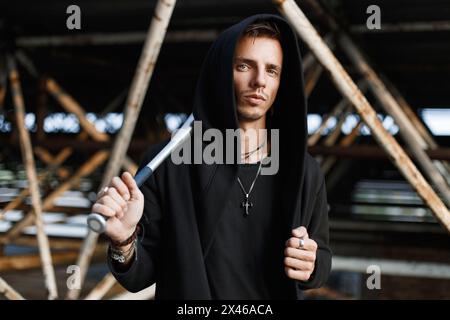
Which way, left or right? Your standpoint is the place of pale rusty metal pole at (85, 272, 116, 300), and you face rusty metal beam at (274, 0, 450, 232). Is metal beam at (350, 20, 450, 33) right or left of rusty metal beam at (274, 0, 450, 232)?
left

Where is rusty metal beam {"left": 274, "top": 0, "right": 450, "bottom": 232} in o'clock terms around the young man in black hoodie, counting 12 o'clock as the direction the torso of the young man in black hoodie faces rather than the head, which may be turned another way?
The rusty metal beam is roughly at 7 o'clock from the young man in black hoodie.

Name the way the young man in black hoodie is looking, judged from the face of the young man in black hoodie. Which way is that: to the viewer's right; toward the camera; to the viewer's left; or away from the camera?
toward the camera

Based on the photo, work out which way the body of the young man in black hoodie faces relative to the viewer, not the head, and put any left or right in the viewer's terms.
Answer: facing the viewer

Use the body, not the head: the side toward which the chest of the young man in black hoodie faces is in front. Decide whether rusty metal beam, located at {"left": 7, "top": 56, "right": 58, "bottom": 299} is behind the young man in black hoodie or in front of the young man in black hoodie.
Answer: behind

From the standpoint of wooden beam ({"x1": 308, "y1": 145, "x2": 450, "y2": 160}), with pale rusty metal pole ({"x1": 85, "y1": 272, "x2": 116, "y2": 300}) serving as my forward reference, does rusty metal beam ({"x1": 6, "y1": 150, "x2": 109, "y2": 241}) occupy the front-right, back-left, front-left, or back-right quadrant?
front-right

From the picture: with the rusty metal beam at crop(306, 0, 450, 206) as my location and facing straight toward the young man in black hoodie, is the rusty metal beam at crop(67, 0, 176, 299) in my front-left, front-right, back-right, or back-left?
front-right

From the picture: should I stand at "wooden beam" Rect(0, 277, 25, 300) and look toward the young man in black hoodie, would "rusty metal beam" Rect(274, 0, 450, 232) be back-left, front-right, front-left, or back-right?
front-left

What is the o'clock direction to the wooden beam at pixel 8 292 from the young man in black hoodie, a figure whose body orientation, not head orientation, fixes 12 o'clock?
The wooden beam is roughly at 5 o'clock from the young man in black hoodie.

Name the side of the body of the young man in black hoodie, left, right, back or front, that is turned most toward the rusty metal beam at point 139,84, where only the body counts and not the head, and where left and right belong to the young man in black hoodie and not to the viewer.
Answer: back

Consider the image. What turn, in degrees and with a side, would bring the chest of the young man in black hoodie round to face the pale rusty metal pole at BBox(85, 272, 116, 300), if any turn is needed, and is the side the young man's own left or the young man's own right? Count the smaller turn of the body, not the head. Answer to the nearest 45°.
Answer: approximately 180°

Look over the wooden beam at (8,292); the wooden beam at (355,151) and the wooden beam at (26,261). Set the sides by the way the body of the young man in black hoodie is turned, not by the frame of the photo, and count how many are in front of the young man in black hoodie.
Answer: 0
